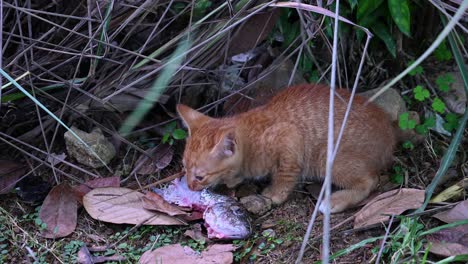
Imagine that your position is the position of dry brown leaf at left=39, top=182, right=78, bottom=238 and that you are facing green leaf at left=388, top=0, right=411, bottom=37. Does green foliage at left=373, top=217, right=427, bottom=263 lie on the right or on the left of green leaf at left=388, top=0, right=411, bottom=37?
right

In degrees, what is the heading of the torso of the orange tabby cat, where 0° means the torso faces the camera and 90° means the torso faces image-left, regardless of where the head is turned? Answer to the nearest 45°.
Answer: approximately 90°

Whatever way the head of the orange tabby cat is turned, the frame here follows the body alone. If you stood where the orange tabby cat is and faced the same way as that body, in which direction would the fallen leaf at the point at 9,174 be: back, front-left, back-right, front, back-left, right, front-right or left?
front

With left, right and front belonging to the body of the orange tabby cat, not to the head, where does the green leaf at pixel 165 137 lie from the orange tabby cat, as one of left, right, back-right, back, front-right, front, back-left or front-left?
front

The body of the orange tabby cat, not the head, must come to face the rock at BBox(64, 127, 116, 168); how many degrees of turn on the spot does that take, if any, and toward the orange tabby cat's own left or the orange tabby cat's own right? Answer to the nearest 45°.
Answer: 0° — it already faces it

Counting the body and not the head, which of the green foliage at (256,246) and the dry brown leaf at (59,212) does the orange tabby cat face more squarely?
the dry brown leaf

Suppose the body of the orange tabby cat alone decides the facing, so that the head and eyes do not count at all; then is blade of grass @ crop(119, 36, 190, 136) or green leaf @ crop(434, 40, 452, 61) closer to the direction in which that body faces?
the blade of grass

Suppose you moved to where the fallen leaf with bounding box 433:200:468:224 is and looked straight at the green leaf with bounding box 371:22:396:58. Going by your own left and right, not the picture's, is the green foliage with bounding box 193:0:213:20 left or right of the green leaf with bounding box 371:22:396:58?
left

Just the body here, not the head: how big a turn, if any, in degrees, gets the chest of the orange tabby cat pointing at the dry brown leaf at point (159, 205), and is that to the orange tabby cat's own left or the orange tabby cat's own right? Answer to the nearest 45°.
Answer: approximately 45° to the orange tabby cat's own left

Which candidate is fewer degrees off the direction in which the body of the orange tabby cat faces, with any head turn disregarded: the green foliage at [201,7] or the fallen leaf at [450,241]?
the green foliage

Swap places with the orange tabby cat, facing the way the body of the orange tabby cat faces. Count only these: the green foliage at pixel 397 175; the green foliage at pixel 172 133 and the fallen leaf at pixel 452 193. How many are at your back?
2

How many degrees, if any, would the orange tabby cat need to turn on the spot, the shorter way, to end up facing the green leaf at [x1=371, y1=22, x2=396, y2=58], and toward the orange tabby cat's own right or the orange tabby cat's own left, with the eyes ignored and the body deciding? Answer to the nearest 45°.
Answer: approximately 135° to the orange tabby cat's own right

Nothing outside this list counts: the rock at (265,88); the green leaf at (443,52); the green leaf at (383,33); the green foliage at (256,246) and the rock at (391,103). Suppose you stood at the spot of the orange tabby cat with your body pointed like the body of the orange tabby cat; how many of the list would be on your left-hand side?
1

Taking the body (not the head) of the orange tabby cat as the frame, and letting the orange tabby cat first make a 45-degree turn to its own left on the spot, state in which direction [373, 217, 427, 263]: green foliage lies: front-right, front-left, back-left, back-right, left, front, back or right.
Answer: left

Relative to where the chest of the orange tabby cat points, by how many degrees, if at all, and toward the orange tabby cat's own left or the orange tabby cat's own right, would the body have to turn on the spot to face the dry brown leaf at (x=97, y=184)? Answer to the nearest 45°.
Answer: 0° — it already faces it

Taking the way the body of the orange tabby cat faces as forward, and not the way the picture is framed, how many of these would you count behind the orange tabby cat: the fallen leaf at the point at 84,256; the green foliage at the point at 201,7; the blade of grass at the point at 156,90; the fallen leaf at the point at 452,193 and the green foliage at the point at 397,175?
2

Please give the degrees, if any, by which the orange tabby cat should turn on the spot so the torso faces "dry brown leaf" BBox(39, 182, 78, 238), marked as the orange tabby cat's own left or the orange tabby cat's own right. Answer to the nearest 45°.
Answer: approximately 45° to the orange tabby cat's own left
